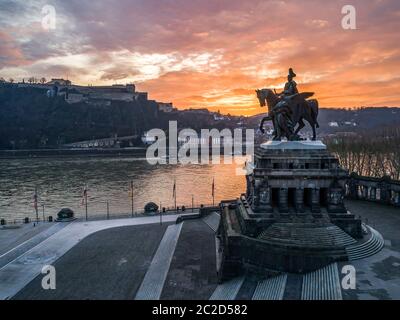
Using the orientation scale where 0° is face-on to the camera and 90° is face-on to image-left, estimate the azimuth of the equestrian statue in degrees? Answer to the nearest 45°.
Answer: approximately 90°
